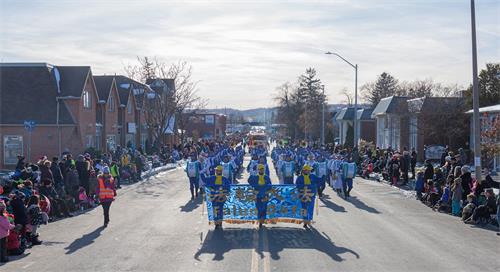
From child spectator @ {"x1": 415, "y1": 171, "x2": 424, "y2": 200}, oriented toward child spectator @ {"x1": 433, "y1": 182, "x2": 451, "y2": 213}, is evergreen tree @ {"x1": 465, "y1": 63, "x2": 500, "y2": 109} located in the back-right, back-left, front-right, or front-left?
back-left

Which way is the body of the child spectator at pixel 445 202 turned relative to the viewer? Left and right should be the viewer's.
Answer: facing to the left of the viewer

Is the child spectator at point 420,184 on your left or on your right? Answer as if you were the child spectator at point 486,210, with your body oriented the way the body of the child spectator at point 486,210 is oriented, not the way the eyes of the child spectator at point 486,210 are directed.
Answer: on your right

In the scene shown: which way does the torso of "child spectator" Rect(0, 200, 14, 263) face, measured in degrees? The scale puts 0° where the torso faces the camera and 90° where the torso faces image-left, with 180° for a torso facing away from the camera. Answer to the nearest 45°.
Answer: approximately 270°

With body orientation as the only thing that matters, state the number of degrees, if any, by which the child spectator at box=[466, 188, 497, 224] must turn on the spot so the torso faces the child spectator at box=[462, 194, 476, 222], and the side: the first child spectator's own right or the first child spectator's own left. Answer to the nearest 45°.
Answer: approximately 45° to the first child spectator's own right

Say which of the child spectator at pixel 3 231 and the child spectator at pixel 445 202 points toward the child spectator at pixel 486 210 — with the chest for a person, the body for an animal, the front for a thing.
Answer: the child spectator at pixel 3 231

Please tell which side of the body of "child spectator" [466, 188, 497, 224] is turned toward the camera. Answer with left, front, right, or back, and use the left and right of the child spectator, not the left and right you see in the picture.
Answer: left

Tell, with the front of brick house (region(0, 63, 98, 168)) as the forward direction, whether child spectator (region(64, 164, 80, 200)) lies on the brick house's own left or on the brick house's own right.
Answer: on the brick house's own right

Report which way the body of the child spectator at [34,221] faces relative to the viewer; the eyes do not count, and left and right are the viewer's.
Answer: facing to the right of the viewer

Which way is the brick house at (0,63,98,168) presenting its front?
to the viewer's right
